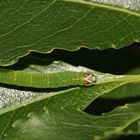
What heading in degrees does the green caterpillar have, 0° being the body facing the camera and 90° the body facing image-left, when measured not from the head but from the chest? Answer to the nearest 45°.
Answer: approximately 270°

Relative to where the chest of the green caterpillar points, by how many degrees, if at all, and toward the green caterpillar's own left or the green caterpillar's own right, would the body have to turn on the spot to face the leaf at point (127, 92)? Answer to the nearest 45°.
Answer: approximately 45° to the green caterpillar's own left
